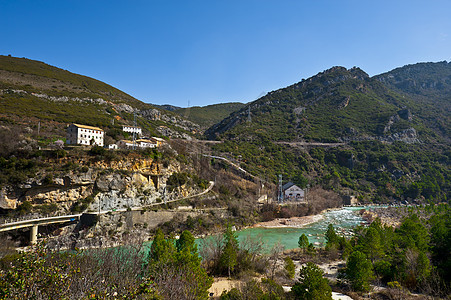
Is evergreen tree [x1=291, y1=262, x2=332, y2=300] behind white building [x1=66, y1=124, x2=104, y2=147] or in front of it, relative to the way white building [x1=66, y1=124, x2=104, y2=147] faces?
in front

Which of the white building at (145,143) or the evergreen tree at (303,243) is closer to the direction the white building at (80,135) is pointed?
the evergreen tree

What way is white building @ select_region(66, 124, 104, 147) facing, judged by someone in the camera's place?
facing the viewer and to the right of the viewer

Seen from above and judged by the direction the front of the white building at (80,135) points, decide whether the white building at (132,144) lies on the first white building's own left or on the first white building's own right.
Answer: on the first white building's own left

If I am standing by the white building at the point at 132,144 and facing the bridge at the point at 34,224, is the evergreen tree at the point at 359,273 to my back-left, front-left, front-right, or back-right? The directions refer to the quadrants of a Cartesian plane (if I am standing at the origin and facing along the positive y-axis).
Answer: front-left

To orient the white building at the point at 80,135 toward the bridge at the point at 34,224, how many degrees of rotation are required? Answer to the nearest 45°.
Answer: approximately 45° to its right

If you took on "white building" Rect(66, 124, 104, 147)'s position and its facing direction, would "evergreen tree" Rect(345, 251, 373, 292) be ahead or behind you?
ahead

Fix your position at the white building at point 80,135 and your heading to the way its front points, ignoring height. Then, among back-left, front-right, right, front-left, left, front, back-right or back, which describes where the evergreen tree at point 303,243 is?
front

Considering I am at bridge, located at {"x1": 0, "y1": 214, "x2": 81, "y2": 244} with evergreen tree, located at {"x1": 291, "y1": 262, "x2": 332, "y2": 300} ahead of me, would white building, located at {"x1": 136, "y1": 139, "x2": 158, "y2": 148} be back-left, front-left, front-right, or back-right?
back-left
